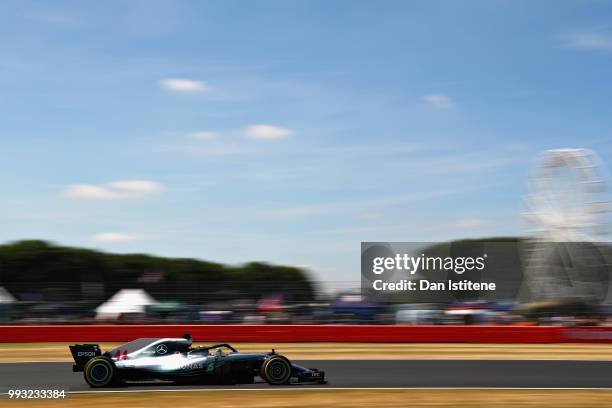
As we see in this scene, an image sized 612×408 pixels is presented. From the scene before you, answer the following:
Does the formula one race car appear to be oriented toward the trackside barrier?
no

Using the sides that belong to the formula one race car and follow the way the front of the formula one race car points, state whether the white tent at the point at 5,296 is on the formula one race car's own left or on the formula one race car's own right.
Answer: on the formula one race car's own left

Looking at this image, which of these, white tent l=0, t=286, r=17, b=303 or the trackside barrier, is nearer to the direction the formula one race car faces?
the trackside barrier

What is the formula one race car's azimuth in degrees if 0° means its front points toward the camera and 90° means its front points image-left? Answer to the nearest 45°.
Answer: approximately 270°

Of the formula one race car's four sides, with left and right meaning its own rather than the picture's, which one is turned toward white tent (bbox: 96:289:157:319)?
left

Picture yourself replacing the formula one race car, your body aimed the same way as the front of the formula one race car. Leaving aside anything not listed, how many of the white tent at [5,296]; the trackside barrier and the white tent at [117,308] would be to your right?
0
